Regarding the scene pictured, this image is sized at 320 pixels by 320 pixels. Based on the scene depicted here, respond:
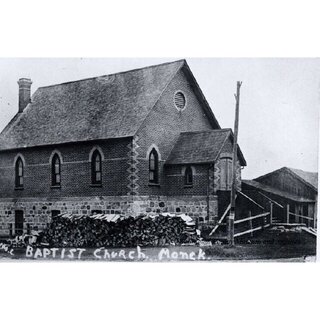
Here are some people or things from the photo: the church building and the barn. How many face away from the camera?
0

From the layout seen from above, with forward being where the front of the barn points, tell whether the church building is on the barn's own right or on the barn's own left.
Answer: on the barn's own right

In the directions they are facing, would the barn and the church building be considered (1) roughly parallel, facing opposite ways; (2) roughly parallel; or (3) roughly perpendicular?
roughly perpendicular

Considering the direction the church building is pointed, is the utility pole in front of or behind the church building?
in front

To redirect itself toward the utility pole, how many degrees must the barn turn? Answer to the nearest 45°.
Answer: approximately 45° to its right

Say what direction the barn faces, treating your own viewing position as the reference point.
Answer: facing the viewer and to the left of the viewer

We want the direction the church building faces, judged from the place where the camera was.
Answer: facing the viewer and to the right of the viewer
